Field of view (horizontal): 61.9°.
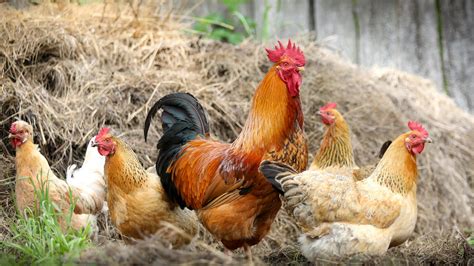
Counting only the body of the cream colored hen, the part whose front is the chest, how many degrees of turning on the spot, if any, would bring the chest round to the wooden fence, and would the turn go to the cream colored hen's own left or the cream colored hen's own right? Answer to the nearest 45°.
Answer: approximately 90° to the cream colored hen's own left

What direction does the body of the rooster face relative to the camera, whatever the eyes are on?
to the viewer's right

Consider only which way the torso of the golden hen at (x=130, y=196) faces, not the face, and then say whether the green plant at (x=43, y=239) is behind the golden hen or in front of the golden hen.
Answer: in front

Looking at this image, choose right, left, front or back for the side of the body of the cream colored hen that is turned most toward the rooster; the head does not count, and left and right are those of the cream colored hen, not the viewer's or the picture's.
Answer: back

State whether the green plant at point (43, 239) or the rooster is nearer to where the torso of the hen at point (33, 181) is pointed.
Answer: the green plant

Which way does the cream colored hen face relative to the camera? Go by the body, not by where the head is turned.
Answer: to the viewer's right
